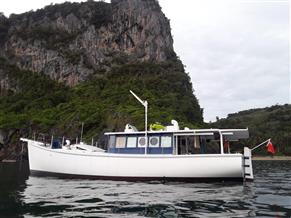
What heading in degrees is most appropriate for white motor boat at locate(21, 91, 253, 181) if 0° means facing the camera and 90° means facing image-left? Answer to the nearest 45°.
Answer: approximately 90°
